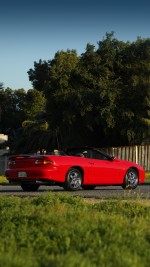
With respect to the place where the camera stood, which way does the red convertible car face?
facing away from the viewer and to the right of the viewer

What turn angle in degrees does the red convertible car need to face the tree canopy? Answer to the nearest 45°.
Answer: approximately 45° to its left

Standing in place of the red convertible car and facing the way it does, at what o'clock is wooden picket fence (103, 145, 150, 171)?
The wooden picket fence is roughly at 11 o'clock from the red convertible car.
